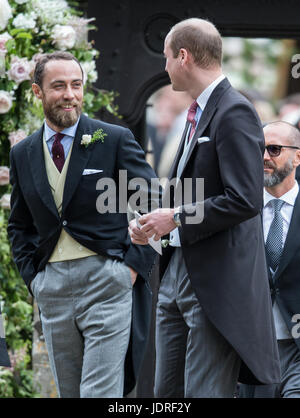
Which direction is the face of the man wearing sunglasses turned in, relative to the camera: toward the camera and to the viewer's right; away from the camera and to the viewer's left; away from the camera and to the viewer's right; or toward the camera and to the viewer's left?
toward the camera and to the viewer's left

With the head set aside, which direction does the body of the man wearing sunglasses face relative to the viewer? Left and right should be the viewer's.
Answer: facing the viewer and to the left of the viewer

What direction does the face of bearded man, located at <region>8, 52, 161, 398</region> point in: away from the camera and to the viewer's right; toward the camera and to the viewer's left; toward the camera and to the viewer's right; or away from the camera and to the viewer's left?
toward the camera and to the viewer's right

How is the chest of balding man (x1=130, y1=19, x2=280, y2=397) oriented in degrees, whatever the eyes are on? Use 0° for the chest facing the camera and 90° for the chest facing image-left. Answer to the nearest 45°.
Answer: approximately 90°

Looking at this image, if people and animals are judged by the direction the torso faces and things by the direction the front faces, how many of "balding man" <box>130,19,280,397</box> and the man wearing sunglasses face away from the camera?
0

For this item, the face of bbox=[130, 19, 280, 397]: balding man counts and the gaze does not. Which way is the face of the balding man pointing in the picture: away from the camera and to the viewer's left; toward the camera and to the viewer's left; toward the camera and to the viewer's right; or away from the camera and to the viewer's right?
away from the camera and to the viewer's left

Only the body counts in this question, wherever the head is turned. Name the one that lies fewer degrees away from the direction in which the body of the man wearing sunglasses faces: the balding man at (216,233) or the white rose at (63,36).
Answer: the balding man

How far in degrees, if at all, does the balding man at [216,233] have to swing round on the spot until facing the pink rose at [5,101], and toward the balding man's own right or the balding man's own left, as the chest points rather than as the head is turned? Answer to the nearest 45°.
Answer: approximately 45° to the balding man's own right

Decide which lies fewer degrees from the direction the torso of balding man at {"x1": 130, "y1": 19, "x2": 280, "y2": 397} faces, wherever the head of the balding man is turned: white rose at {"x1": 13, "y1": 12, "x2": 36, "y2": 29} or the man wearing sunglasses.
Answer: the white rose

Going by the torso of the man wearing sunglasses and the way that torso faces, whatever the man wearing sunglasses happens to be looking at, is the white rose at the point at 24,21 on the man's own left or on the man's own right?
on the man's own right

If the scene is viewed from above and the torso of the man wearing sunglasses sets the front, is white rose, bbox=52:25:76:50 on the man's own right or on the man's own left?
on the man's own right

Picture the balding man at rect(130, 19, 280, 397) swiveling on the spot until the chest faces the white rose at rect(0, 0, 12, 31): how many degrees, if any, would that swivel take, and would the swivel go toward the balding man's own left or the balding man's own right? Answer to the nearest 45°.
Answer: approximately 45° to the balding man's own right
